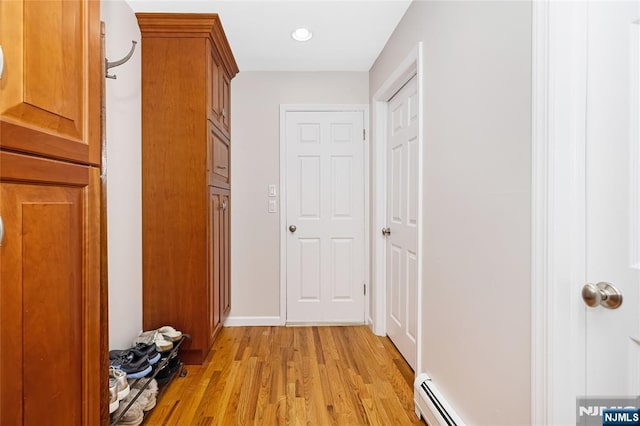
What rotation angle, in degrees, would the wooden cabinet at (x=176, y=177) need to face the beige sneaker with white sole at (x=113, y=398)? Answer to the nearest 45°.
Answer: approximately 90° to its right

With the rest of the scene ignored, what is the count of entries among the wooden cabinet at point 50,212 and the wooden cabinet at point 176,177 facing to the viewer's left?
0

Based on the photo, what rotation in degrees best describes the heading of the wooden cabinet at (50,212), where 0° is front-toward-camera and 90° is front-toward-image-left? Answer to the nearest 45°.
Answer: approximately 315°

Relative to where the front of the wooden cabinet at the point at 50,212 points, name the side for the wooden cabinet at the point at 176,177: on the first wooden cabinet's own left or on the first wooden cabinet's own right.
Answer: on the first wooden cabinet's own left

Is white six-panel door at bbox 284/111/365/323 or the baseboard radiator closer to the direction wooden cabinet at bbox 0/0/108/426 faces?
the baseboard radiator

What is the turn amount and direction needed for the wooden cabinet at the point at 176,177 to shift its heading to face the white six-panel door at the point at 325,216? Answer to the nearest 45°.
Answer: approximately 45° to its left

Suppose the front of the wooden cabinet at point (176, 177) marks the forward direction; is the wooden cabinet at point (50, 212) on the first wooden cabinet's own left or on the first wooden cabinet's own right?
on the first wooden cabinet's own right

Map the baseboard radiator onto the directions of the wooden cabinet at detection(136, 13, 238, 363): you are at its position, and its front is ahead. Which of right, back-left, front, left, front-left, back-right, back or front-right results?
front-right

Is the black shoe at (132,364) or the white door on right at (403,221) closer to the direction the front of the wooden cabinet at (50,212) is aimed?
the white door on right

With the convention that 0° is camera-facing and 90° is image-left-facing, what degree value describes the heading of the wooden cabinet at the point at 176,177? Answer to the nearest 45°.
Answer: approximately 270°

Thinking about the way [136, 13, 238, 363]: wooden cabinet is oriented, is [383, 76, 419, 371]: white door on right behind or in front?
in front

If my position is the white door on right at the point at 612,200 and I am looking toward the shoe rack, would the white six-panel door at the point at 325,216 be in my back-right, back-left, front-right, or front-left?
front-right

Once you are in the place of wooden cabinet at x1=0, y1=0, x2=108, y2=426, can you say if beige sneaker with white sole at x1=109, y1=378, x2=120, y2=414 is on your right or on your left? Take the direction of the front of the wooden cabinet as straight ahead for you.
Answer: on your left

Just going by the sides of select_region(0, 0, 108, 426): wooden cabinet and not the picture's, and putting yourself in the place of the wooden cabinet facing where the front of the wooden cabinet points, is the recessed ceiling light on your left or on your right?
on your left
